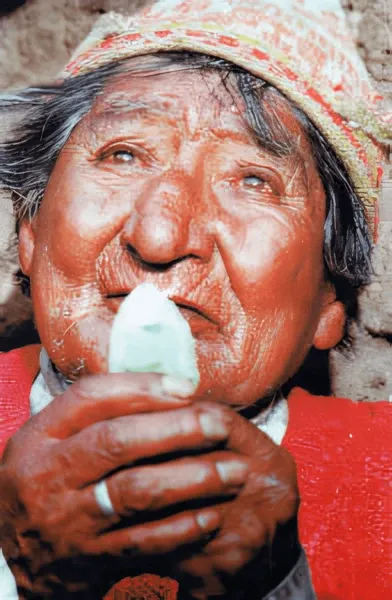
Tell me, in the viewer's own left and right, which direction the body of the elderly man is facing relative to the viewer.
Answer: facing the viewer
